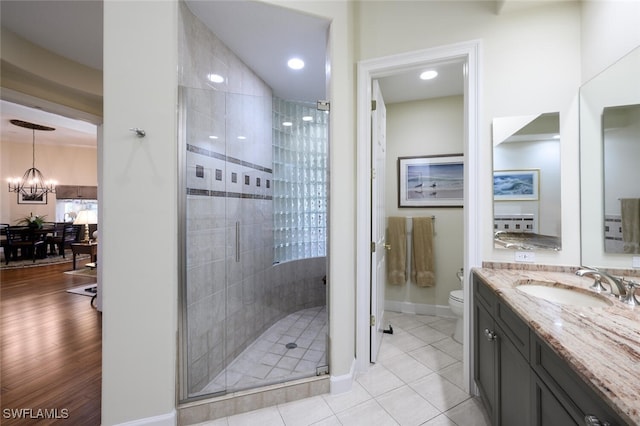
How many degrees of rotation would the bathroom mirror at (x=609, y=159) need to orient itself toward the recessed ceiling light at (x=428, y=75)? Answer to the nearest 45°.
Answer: approximately 45° to its right

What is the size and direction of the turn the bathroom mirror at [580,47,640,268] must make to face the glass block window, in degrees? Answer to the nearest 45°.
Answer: approximately 45° to its right

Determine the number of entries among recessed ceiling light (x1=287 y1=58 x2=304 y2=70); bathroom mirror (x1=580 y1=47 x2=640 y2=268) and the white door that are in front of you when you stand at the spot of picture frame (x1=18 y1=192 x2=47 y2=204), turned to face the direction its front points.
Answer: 3

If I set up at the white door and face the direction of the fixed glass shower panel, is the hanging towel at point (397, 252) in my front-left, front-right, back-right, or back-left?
back-right

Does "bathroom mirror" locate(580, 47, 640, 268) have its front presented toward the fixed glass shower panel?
yes

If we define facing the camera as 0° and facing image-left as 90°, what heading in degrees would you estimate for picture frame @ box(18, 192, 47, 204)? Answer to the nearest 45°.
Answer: approximately 0°

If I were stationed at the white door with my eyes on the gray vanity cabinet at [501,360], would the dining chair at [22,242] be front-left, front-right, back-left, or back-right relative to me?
back-right

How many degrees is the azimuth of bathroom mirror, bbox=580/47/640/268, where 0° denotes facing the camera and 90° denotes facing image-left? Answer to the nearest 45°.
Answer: approximately 45°

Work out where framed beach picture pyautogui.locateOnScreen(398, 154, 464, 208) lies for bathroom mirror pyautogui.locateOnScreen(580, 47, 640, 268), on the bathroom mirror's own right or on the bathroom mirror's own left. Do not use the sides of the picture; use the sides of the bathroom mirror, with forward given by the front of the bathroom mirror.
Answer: on the bathroom mirror's own right

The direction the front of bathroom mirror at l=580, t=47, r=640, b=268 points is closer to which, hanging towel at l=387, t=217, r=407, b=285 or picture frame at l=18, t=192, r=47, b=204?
the picture frame
